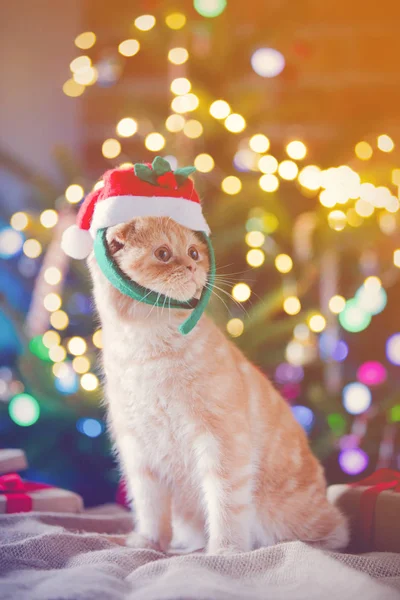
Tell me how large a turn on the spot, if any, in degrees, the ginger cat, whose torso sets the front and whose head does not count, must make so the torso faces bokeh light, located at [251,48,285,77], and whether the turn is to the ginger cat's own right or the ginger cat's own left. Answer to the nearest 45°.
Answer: approximately 135° to the ginger cat's own right

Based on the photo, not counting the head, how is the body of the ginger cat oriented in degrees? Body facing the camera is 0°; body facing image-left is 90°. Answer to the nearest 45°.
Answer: approximately 45°

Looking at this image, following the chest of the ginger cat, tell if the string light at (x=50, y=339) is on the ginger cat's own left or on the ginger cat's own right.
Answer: on the ginger cat's own right

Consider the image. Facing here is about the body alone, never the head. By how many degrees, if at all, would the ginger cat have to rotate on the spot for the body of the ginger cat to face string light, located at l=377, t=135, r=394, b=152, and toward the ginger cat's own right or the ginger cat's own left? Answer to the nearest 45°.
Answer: approximately 180°

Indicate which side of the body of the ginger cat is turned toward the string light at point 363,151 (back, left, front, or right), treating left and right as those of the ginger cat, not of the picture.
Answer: back

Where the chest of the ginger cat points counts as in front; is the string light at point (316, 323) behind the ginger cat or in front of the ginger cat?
behind
